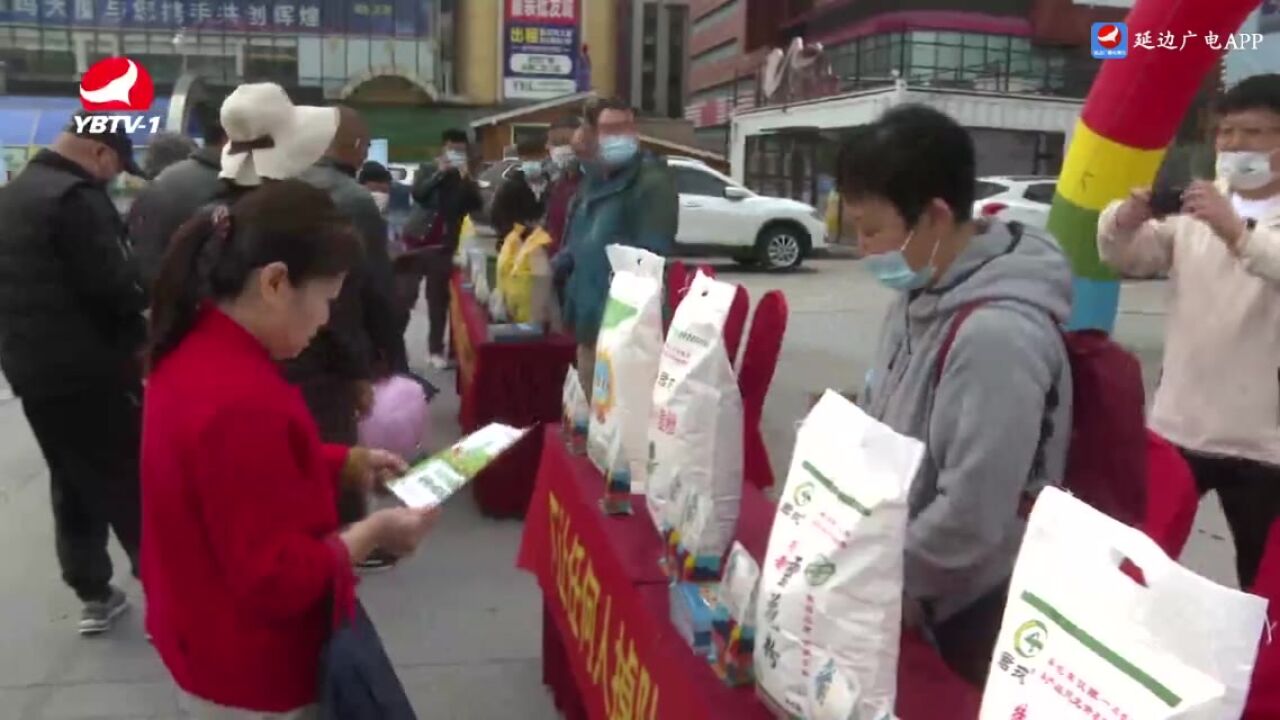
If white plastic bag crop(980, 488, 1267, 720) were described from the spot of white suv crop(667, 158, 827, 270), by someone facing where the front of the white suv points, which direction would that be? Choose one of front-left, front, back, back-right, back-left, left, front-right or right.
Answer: right

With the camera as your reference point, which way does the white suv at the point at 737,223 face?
facing to the right of the viewer

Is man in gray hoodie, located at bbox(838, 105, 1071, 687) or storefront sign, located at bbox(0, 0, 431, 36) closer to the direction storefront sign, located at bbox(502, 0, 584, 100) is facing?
the man in gray hoodie

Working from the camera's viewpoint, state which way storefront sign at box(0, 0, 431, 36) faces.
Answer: facing the viewer

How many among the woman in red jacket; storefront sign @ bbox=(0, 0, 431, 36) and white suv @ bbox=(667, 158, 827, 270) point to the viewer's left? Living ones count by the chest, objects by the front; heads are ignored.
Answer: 0

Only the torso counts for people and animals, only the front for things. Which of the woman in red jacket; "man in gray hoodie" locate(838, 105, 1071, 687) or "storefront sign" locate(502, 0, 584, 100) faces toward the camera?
the storefront sign

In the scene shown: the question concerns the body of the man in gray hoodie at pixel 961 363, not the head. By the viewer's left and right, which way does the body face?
facing to the left of the viewer

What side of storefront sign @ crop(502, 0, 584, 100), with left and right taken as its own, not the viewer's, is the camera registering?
front

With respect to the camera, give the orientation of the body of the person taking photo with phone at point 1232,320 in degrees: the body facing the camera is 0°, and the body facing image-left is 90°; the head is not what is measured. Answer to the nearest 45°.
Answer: approximately 45°

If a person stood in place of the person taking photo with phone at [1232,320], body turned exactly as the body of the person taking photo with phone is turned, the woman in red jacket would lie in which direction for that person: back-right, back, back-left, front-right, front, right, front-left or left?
front

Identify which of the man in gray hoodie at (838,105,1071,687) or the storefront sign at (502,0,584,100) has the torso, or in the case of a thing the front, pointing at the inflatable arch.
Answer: the storefront sign

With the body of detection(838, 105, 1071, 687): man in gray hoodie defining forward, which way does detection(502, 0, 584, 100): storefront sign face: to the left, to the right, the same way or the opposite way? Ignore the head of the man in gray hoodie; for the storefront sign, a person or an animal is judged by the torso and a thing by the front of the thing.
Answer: to the left

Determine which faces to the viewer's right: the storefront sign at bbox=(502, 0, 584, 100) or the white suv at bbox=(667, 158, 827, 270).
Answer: the white suv

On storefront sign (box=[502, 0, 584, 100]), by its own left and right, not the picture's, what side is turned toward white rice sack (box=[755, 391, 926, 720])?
front

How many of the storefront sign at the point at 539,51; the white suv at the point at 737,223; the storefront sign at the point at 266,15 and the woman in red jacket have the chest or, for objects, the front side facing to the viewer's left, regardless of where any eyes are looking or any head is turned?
0

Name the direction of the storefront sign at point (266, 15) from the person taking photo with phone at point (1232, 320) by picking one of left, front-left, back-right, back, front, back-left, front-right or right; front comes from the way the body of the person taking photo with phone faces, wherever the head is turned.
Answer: right

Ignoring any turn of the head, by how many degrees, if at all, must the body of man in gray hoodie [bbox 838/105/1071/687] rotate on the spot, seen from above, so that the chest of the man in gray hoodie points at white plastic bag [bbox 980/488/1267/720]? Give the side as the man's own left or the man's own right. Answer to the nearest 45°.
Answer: approximately 90° to the man's own left

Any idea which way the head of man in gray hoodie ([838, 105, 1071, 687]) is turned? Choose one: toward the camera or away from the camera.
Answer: toward the camera

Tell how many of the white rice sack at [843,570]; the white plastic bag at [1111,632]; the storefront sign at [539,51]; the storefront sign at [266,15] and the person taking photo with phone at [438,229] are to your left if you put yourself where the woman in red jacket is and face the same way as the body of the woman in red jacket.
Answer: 3

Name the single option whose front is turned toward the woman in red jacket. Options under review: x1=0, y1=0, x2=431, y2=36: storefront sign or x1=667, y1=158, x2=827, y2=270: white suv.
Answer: the storefront sign

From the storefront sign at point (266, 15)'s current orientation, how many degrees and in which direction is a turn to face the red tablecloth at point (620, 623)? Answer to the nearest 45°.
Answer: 0° — it already faces it

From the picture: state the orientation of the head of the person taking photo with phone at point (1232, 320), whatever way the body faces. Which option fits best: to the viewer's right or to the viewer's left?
to the viewer's left

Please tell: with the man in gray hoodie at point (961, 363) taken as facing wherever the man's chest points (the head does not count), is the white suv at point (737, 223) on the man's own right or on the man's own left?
on the man's own right
